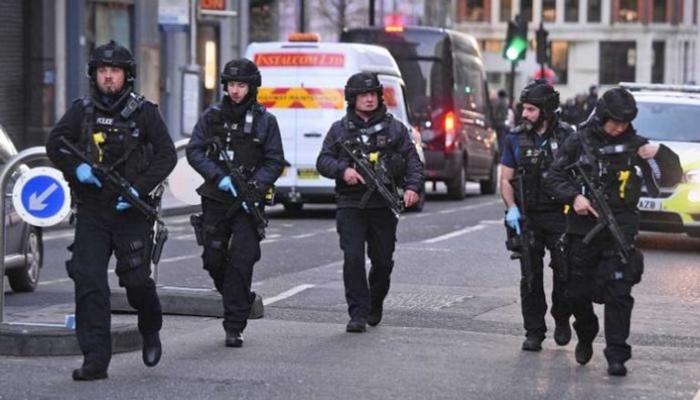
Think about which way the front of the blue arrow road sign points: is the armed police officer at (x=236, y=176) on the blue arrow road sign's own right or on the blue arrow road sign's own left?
on the blue arrow road sign's own left

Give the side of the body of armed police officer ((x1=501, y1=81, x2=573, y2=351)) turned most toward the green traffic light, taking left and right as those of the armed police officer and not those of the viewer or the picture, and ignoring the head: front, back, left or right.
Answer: back

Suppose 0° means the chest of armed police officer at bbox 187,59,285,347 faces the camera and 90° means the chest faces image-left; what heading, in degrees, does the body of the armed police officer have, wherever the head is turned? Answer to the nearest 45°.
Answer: approximately 0°

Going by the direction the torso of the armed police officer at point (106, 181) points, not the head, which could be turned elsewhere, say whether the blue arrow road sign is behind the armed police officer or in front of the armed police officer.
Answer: behind

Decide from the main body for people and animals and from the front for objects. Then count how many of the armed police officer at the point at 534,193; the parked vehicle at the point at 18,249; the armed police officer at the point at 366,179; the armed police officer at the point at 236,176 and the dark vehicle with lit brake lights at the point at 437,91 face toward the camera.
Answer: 3

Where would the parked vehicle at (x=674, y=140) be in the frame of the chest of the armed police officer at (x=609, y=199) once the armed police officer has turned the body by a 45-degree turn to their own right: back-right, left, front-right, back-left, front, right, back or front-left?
back-right

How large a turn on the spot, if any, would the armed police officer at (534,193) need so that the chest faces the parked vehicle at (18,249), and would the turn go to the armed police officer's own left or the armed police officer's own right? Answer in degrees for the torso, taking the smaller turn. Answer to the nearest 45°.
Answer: approximately 135° to the armed police officer's own right

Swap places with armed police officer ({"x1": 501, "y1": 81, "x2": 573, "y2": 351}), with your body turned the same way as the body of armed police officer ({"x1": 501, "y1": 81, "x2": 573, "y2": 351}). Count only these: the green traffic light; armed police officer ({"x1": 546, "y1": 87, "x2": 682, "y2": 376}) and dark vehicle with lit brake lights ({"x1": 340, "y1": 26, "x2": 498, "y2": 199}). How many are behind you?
2
